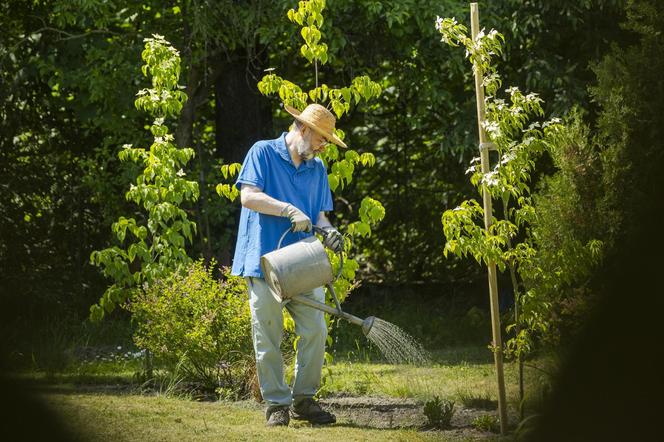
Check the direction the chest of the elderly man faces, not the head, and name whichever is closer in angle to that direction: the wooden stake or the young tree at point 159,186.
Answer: the wooden stake

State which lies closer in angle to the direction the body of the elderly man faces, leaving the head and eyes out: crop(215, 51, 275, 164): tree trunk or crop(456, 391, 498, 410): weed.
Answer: the weed

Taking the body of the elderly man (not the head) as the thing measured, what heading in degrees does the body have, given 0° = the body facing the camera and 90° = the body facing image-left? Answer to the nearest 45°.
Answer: approximately 315°

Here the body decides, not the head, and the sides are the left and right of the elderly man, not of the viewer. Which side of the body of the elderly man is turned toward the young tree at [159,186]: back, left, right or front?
back

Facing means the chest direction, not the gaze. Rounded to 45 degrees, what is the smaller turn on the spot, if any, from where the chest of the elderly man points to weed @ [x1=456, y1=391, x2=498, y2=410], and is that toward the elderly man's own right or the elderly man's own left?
approximately 90° to the elderly man's own left

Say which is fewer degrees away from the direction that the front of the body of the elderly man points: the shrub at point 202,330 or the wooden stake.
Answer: the wooden stake

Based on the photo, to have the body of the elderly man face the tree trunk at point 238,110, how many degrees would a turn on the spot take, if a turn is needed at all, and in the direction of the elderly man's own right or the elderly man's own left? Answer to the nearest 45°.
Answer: approximately 135° to the elderly man's own left

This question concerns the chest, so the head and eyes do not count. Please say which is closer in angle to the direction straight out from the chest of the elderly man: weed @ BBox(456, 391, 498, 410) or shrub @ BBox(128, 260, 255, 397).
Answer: the weed

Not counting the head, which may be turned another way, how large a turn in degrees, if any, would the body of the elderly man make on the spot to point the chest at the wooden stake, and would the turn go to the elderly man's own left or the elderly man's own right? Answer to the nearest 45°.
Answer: approximately 45° to the elderly man's own left

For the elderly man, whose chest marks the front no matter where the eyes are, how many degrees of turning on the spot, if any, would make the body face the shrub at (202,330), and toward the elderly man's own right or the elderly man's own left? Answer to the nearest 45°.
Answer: approximately 180°
